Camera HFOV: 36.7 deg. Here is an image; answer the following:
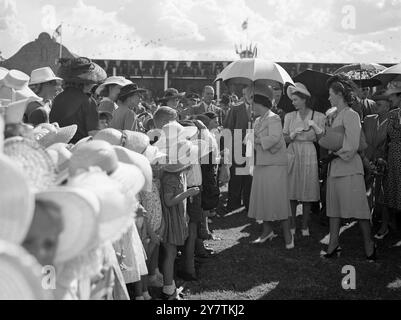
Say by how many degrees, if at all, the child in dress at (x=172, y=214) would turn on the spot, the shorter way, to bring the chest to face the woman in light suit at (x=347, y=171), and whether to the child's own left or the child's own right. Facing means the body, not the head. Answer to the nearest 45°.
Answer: approximately 45° to the child's own left

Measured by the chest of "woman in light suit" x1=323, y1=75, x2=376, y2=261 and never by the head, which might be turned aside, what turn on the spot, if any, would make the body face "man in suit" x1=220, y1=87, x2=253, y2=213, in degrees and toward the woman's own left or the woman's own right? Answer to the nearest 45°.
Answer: approximately 45° to the woman's own right

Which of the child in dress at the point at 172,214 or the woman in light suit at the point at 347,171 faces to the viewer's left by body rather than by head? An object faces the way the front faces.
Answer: the woman in light suit

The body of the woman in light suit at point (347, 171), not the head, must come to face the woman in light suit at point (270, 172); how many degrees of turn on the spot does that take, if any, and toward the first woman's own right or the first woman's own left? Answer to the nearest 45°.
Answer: approximately 45° to the first woman's own right

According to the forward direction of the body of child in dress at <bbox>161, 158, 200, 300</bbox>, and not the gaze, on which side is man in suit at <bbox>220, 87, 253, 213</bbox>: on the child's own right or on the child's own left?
on the child's own left

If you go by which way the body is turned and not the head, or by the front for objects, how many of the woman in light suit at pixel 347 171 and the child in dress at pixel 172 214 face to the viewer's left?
1

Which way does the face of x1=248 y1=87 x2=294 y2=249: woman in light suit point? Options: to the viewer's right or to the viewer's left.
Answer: to the viewer's left

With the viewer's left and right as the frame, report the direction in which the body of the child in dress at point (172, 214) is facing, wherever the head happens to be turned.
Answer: facing to the right of the viewer

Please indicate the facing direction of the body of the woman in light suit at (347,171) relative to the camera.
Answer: to the viewer's left
